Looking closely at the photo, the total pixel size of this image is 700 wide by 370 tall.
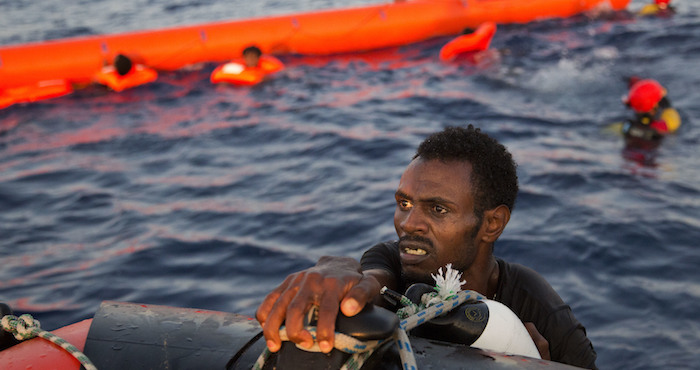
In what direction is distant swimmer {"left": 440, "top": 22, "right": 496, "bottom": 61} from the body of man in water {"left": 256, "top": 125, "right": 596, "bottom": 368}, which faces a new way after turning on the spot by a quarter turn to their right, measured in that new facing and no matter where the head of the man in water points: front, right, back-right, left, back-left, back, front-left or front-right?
front-right

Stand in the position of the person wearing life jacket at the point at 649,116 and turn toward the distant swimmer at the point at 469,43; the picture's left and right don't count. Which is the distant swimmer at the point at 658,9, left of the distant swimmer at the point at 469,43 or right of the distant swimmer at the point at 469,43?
right

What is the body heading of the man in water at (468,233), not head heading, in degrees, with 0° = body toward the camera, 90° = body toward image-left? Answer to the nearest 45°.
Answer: approximately 45°

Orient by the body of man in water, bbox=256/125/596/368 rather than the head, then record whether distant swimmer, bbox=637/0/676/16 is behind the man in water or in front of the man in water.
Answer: behind

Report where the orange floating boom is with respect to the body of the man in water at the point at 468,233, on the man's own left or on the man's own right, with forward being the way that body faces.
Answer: on the man's own right

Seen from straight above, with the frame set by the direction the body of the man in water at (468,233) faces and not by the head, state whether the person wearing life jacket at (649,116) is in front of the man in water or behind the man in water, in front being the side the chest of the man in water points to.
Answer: behind
